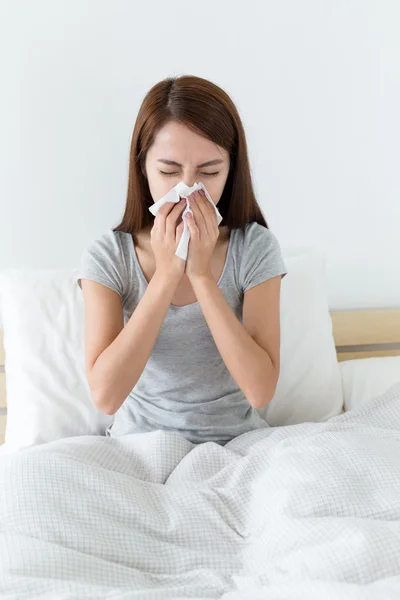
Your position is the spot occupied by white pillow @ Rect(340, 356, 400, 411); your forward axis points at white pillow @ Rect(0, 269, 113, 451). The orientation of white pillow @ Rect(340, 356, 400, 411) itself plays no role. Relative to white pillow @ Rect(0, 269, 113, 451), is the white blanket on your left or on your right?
left

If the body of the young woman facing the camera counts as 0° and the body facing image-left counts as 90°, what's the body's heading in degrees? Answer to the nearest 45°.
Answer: approximately 0°

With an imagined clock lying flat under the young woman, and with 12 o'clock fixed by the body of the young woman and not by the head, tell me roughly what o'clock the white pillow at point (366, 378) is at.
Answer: The white pillow is roughly at 8 o'clock from the young woman.
